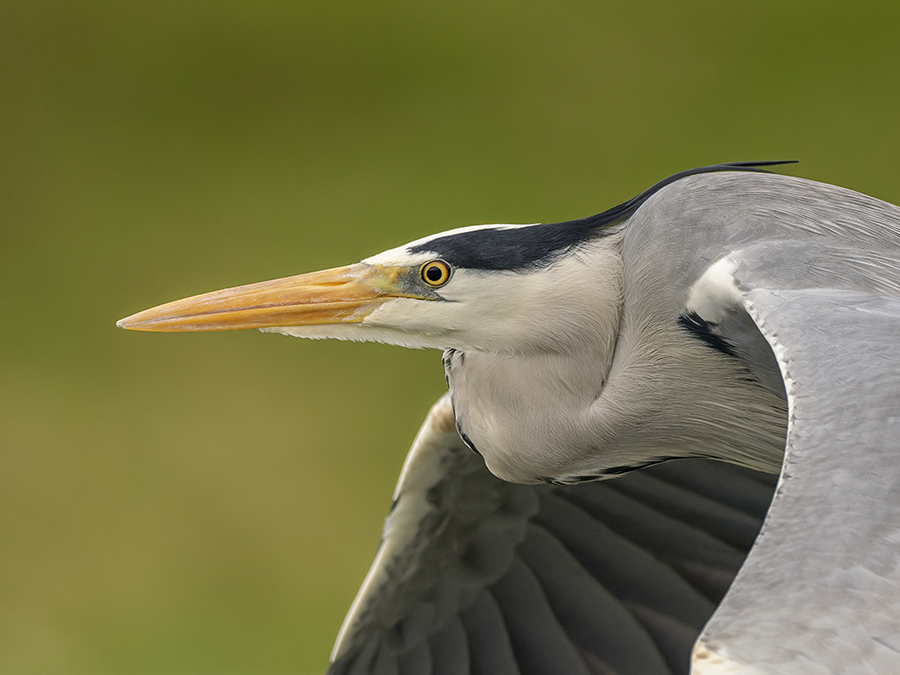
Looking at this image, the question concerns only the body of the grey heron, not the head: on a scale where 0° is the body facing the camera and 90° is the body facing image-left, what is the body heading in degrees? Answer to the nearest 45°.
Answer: approximately 90°
